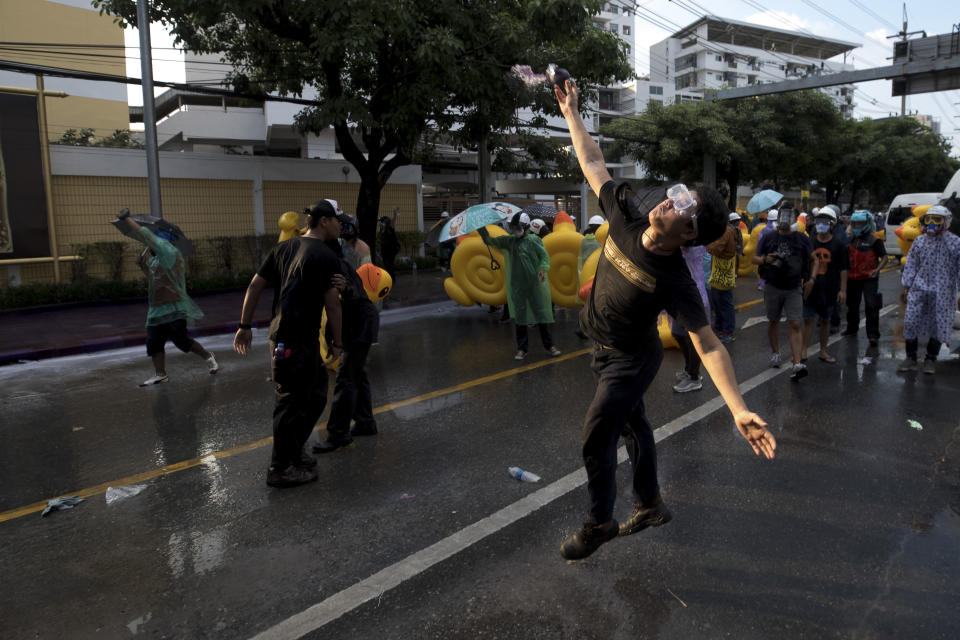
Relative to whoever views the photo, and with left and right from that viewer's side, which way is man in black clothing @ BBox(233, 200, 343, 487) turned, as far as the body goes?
facing away from the viewer and to the right of the viewer

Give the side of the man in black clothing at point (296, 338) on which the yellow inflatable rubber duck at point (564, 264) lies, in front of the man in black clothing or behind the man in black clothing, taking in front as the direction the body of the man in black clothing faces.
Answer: in front

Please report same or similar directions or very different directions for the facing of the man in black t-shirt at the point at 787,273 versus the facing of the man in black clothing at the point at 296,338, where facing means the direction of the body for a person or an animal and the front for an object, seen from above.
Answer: very different directions

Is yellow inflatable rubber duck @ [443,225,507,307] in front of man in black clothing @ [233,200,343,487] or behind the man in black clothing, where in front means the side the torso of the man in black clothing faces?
in front

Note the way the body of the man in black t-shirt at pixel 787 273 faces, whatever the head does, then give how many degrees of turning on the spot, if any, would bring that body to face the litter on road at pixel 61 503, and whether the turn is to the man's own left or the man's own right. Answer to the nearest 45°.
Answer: approximately 45° to the man's own right

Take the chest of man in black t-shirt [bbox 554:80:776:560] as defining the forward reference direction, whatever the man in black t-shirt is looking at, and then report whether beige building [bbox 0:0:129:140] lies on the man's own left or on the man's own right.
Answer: on the man's own right

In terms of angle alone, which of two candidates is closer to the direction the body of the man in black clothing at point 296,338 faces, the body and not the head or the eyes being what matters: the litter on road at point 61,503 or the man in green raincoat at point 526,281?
the man in green raincoat

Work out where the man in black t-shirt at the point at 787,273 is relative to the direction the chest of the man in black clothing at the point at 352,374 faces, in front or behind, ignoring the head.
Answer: behind

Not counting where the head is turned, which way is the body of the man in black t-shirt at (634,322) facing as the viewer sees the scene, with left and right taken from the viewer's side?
facing the viewer and to the left of the viewer

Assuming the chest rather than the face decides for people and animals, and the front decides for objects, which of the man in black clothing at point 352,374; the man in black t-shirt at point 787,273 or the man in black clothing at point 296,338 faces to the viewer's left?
the man in black clothing at point 352,374

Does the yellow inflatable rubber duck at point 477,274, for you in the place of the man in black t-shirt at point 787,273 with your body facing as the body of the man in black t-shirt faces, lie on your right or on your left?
on your right
